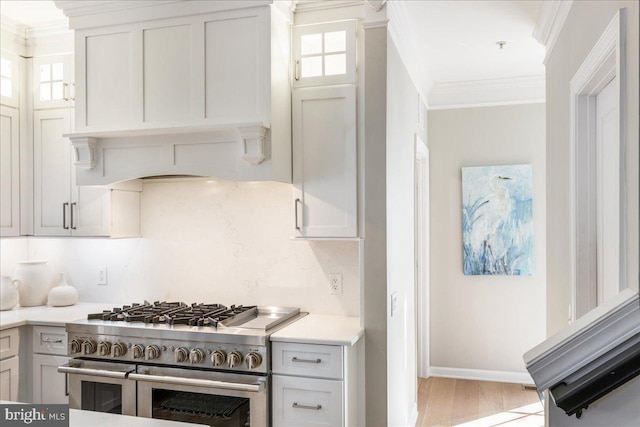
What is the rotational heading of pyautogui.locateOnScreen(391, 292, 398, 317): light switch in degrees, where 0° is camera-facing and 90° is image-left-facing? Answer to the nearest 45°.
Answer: approximately 315°

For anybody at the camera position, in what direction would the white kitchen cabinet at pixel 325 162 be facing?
facing the viewer

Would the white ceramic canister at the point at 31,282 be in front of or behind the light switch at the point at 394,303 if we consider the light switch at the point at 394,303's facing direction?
behind

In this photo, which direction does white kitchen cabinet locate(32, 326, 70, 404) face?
toward the camera

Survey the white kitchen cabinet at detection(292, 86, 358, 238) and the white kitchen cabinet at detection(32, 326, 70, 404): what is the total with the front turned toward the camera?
2

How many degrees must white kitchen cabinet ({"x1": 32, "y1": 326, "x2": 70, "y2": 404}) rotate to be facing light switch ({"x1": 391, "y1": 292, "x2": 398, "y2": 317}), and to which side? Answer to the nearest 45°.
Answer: approximately 45° to its left

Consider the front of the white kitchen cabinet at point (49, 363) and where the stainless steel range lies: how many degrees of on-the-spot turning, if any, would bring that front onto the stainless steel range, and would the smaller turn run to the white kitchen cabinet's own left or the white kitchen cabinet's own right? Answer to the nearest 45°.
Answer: approximately 45° to the white kitchen cabinet's own left

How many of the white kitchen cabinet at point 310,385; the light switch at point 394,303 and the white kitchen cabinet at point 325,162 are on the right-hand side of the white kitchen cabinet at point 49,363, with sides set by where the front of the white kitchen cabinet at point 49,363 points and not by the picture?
0

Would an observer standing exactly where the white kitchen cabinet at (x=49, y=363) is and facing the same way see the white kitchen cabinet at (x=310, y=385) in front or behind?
in front
